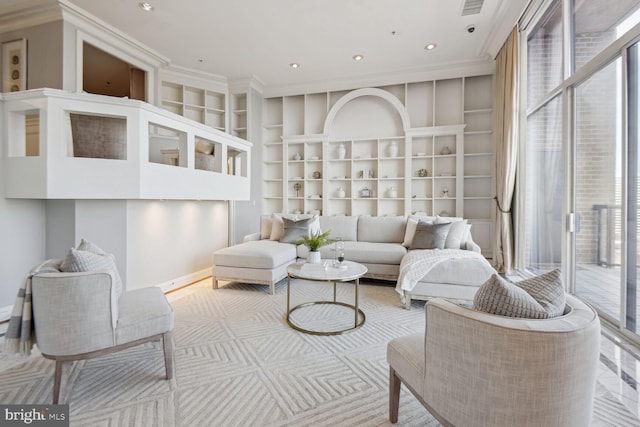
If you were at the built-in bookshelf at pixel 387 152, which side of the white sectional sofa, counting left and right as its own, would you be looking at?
back

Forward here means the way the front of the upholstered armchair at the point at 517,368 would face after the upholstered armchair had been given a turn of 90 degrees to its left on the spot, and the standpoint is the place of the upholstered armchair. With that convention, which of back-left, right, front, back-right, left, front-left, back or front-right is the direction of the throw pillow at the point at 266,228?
right

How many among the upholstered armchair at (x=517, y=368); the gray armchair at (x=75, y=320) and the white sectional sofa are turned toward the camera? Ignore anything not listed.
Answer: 1

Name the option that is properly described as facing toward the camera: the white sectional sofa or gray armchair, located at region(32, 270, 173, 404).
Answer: the white sectional sofa

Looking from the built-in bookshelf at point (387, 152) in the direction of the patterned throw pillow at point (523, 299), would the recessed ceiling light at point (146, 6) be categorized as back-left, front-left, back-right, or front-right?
front-right

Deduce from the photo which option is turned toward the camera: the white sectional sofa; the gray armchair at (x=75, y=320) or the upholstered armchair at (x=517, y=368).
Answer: the white sectional sofa

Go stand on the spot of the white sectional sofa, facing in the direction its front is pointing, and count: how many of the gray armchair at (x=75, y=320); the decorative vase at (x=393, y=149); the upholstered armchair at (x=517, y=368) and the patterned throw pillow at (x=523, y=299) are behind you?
1

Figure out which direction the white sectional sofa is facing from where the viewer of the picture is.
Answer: facing the viewer

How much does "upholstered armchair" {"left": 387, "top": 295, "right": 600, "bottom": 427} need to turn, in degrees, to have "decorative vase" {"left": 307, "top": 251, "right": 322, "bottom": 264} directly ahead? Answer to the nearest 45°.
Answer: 0° — it already faces it

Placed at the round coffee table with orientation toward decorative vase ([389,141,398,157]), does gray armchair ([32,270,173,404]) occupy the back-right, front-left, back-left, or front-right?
back-left

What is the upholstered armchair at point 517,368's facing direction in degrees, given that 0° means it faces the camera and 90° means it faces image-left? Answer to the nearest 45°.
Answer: approximately 135°

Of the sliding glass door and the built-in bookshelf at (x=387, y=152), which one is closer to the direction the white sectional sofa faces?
the sliding glass door

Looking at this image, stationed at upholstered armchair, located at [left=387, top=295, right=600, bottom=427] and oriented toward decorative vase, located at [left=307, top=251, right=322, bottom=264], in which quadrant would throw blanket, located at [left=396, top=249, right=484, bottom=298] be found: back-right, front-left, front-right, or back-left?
front-right

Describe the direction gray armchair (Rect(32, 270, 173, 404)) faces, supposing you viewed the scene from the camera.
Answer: facing away from the viewer and to the right of the viewer

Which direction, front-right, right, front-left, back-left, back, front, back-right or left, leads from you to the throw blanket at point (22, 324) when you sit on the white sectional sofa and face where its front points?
front-right

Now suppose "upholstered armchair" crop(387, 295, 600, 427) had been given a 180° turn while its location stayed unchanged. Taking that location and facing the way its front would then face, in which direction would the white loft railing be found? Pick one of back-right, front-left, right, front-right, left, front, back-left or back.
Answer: back-right
